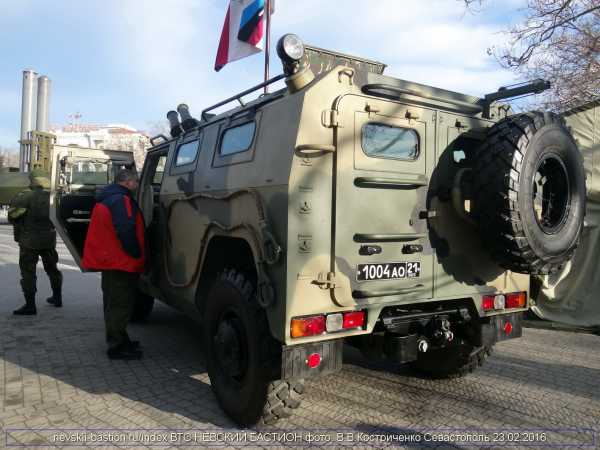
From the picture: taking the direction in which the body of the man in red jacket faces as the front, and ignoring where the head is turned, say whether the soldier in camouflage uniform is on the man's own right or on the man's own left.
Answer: on the man's own left

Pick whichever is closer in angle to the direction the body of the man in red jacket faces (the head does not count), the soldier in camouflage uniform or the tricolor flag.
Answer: the tricolor flag

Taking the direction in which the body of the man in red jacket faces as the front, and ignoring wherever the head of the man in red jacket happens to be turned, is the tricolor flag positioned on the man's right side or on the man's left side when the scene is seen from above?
on the man's left side

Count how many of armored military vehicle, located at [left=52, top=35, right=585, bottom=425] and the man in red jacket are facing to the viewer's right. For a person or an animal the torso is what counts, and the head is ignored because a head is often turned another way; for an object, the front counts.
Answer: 1

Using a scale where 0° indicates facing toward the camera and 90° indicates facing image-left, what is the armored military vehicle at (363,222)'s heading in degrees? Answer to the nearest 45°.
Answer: approximately 135°

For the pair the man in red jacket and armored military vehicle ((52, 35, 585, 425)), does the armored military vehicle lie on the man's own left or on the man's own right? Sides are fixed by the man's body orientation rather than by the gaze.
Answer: on the man's own right

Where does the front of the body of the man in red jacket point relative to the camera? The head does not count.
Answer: to the viewer's right
